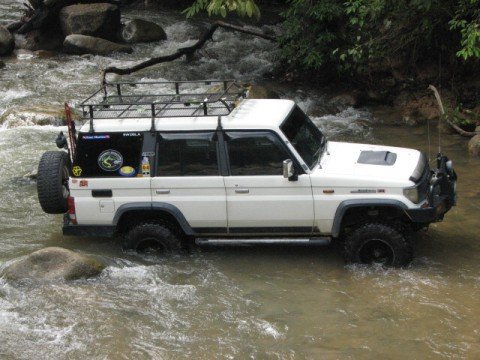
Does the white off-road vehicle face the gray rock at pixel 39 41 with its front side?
no

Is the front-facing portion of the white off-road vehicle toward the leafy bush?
no

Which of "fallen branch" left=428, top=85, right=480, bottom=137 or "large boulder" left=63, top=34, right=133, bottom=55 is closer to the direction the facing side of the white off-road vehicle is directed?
the fallen branch

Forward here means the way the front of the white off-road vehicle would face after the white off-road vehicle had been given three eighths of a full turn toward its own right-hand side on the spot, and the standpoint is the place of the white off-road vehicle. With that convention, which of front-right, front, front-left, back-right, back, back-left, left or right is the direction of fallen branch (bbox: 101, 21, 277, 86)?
back-right

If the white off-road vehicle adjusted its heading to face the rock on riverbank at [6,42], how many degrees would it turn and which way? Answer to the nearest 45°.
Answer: approximately 135° to its left

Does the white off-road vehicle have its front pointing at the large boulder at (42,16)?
no

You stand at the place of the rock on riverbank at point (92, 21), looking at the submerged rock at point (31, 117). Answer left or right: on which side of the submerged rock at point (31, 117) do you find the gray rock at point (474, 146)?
left

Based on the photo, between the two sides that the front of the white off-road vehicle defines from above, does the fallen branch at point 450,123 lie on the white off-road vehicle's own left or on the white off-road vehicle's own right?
on the white off-road vehicle's own left

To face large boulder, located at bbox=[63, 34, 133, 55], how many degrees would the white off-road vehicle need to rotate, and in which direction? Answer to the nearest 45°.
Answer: approximately 90° to its left

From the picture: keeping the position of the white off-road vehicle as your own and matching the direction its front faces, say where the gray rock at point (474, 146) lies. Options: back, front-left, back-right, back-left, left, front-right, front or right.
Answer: front-left

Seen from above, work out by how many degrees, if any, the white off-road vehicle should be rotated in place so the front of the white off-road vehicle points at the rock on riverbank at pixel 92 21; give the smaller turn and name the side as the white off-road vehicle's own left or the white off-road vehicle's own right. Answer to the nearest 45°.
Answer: approximately 90° to the white off-road vehicle's own left

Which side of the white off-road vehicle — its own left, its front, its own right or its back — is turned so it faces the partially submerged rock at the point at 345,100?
left

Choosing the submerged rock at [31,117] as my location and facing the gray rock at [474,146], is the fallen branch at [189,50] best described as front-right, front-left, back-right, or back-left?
front-left

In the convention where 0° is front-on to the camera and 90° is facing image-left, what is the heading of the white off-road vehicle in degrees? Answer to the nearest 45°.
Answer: approximately 270°
